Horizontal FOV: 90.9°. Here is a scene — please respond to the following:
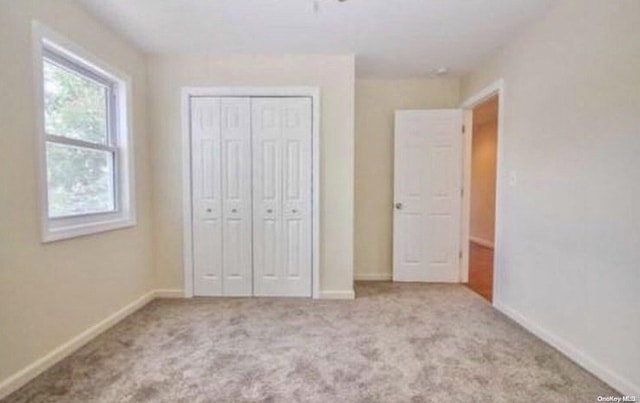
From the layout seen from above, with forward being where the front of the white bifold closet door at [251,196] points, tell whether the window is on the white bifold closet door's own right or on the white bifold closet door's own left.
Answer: on the white bifold closet door's own right

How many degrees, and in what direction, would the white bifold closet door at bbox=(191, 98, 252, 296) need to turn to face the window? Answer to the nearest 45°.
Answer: approximately 45° to its right

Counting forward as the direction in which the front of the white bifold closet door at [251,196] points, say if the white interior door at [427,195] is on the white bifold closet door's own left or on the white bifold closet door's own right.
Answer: on the white bifold closet door's own left

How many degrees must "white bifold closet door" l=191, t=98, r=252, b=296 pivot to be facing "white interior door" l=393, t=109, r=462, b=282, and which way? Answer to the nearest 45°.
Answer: approximately 90° to its left

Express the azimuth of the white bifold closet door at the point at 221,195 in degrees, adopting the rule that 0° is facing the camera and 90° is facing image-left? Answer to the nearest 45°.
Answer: approximately 0°

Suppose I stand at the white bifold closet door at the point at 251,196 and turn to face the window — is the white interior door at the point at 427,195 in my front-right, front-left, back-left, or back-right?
back-left
